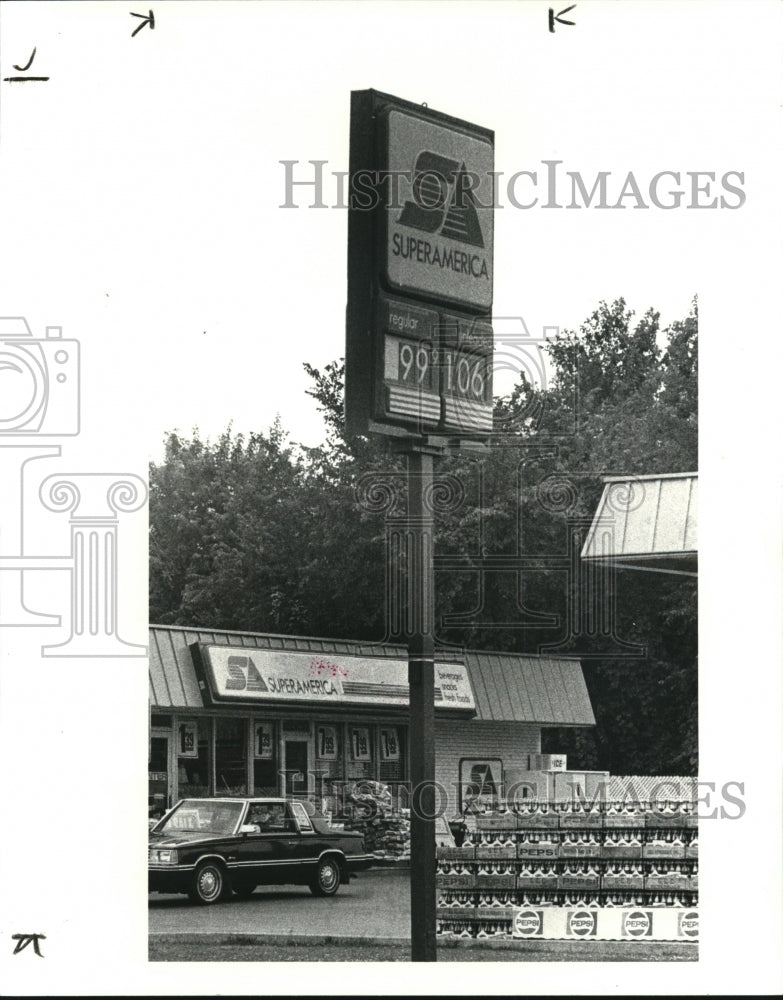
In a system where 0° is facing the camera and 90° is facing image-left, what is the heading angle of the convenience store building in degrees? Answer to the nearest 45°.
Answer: approximately 315°

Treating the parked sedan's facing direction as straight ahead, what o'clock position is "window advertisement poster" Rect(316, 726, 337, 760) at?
The window advertisement poster is roughly at 5 o'clock from the parked sedan.

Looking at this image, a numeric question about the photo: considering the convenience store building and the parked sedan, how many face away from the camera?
0

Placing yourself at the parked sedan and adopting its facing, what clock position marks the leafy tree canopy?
The leafy tree canopy is roughly at 5 o'clock from the parked sedan.

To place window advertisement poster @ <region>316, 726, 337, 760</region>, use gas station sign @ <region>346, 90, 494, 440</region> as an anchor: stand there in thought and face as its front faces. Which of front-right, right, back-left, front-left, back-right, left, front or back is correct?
back-left

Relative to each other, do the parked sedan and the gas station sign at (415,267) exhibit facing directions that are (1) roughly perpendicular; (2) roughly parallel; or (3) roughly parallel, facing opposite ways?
roughly perpendicular

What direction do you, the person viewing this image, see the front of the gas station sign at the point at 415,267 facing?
facing the viewer and to the right of the viewer

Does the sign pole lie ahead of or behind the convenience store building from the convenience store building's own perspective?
ahead

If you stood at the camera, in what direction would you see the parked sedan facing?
facing the viewer and to the left of the viewer

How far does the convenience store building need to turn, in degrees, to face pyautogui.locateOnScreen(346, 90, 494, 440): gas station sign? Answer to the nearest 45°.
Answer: approximately 45° to its right

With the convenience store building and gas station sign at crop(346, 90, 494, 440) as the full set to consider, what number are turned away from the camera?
0

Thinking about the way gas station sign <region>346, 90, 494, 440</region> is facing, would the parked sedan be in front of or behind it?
behind
